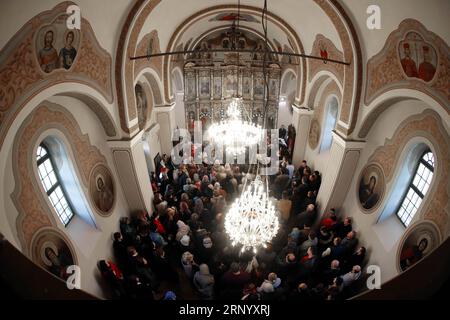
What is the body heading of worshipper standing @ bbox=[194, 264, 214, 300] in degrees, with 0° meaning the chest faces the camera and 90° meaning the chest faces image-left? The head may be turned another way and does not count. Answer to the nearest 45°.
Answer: approximately 180°

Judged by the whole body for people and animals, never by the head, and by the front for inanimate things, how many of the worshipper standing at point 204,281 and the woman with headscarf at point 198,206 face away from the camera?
2

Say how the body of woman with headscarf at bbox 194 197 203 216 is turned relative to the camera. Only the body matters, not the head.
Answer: away from the camera

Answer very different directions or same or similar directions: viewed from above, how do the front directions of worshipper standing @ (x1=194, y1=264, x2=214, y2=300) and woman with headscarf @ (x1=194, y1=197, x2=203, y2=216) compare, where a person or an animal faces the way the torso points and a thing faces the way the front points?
same or similar directions
